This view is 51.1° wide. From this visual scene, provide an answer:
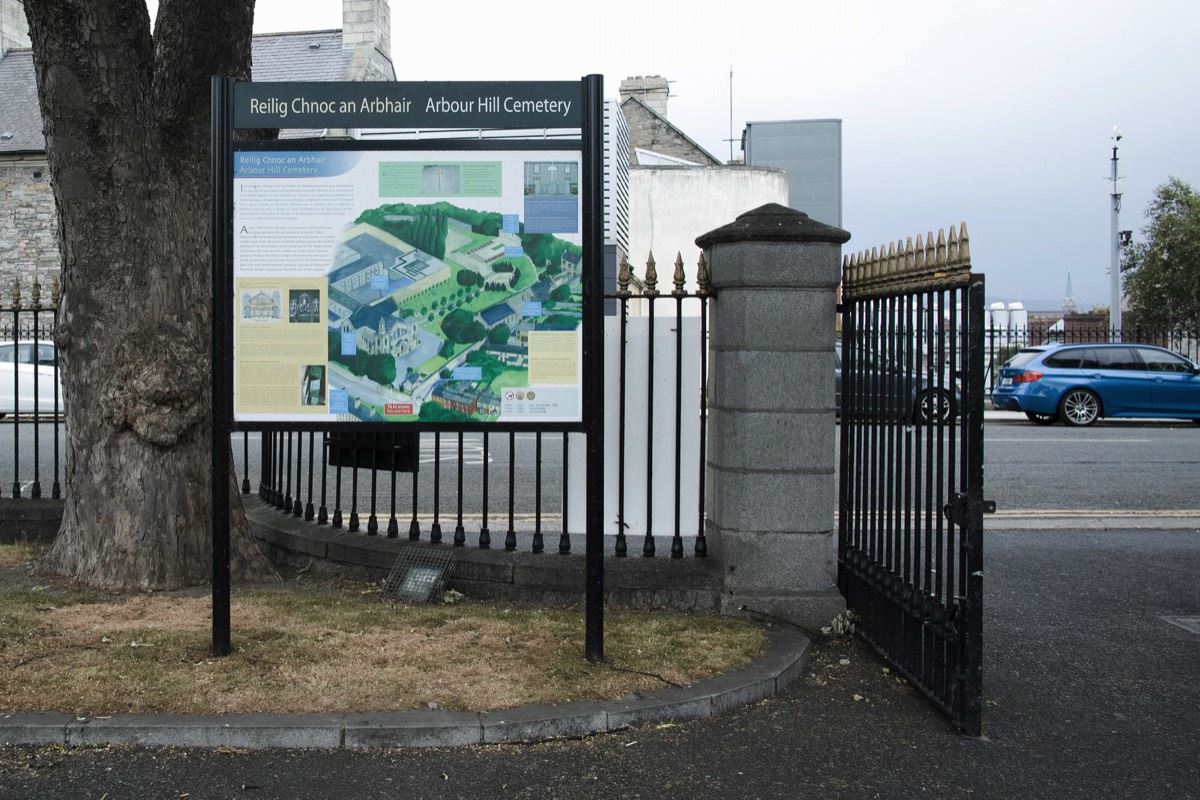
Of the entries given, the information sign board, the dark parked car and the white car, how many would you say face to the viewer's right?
2

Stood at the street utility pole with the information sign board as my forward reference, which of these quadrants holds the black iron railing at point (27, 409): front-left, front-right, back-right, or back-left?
front-right

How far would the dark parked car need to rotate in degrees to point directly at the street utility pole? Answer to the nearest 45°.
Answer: approximately 90° to its left

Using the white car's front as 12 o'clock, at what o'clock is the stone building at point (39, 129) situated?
The stone building is roughly at 9 o'clock from the white car.

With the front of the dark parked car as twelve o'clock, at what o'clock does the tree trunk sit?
The tree trunk is roughly at 4 o'clock from the dark parked car.

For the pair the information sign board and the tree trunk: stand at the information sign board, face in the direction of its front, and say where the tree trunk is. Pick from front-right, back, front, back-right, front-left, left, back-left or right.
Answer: back-right

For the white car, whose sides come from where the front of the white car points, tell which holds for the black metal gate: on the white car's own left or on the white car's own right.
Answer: on the white car's own right

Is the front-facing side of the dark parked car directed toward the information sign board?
no

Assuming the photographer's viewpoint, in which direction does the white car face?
facing to the right of the viewer

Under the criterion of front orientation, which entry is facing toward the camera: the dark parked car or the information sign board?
the information sign board

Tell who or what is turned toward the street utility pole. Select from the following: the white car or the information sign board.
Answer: the white car

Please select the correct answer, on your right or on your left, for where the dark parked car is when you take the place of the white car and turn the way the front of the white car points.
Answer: on your right

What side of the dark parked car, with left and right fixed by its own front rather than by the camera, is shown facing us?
right

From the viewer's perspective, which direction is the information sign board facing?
toward the camera

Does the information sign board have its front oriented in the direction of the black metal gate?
no

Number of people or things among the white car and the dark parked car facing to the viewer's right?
2

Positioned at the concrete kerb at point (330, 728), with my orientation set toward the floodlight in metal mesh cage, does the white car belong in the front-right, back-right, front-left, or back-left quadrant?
front-left
